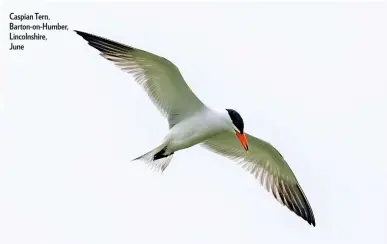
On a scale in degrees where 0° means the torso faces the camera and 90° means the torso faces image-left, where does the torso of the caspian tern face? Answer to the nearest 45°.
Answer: approximately 270°
